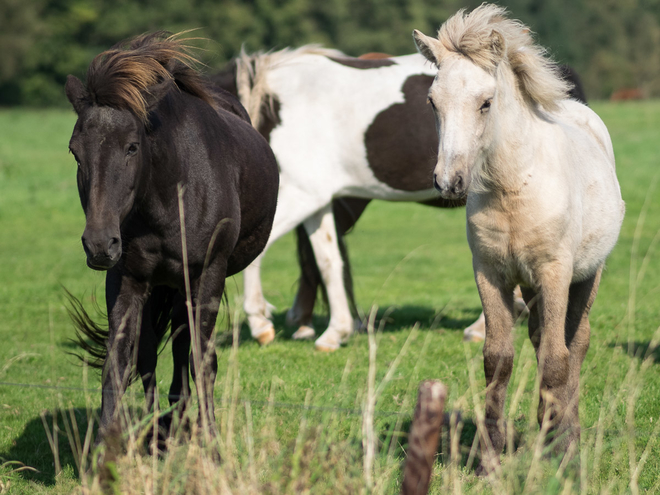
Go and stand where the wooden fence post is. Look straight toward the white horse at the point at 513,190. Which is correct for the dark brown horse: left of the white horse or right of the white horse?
left

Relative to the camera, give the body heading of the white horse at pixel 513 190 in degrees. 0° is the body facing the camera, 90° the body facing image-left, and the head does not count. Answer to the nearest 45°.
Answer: approximately 45°
